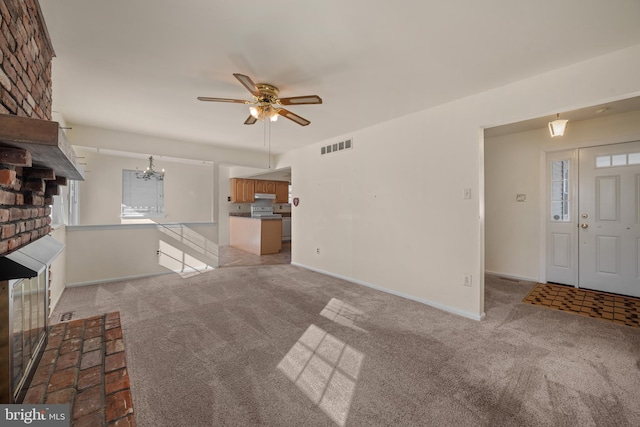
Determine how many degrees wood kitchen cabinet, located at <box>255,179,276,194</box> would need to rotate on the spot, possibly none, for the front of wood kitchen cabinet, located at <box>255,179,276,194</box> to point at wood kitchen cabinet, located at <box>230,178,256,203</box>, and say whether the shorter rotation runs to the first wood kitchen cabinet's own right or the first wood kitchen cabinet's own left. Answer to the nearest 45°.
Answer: approximately 90° to the first wood kitchen cabinet's own right

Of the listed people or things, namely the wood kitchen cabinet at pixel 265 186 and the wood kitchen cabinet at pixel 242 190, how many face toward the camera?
2

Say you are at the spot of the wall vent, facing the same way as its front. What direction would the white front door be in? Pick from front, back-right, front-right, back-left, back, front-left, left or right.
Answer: back-left

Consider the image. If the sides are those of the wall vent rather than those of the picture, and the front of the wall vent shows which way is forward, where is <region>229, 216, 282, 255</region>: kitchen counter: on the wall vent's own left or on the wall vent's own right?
on the wall vent's own right

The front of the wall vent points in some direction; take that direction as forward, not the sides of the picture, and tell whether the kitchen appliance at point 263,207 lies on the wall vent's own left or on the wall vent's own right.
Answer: on the wall vent's own right

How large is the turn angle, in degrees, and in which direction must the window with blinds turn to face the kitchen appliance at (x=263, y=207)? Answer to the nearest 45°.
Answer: approximately 90° to its left

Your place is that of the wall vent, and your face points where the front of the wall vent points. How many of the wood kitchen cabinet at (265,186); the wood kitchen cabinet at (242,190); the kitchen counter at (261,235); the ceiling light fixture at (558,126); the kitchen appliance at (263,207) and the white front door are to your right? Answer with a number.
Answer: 4

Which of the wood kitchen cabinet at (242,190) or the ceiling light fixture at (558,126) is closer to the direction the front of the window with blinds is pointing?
the ceiling light fixture

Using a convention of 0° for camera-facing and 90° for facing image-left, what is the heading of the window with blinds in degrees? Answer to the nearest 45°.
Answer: approximately 0°

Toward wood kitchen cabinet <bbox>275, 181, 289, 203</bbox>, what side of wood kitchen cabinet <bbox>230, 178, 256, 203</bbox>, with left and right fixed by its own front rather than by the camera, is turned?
left

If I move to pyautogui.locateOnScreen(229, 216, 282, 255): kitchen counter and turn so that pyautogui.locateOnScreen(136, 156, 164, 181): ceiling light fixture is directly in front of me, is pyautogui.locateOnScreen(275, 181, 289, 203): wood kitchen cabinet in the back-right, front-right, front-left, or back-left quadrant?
back-right

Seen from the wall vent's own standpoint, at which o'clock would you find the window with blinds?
The window with blinds is roughly at 2 o'clock from the wall vent.

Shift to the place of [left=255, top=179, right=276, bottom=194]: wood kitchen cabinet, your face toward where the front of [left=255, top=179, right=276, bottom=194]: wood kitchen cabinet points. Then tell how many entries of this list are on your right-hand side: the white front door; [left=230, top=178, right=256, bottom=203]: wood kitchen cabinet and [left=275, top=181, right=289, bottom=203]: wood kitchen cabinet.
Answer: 1
